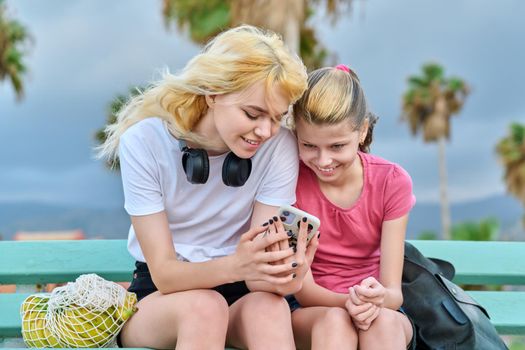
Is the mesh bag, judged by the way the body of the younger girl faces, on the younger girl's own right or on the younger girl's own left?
on the younger girl's own right

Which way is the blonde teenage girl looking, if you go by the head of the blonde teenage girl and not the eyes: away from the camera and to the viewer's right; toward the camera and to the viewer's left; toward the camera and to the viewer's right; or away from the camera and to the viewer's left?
toward the camera and to the viewer's right

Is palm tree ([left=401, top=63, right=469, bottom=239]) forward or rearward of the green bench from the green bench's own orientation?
rearward

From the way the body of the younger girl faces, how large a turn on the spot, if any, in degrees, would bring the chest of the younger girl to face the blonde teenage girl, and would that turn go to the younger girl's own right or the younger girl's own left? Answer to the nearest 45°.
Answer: approximately 90° to the younger girl's own right

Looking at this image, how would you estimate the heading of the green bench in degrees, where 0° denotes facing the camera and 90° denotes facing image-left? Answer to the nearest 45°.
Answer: approximately 0°

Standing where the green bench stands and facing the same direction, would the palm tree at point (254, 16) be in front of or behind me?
behind

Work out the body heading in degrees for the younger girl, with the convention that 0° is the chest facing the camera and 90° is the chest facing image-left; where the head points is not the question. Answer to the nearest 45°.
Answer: approximately 0°

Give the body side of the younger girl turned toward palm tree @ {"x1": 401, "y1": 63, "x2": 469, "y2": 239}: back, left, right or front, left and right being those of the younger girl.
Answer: back
